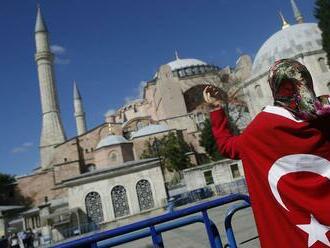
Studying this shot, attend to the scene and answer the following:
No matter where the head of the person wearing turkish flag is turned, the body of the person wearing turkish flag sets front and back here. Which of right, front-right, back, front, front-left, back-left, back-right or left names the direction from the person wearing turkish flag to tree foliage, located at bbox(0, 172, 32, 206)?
front-left

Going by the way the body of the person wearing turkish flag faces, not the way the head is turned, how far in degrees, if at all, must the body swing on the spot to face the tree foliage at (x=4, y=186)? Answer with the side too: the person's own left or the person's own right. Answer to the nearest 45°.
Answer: approximately 45° to the person's own left

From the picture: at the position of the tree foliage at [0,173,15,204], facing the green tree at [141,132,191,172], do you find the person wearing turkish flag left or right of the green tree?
right

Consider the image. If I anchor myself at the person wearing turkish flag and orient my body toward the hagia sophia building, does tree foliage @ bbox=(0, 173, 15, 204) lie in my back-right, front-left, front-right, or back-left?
front-left

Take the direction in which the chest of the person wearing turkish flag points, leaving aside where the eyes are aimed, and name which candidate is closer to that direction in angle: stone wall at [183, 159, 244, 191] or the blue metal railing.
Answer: the stone wall

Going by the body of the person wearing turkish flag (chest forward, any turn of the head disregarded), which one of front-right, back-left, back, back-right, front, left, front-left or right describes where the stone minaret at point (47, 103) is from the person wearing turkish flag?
front-left

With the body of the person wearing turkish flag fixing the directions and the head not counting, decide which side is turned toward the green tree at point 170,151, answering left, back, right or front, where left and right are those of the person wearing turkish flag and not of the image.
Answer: front

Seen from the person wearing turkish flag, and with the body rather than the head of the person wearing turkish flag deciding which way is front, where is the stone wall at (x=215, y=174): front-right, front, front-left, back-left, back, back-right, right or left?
front

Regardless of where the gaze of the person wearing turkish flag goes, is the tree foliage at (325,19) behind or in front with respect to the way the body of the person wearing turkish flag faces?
in front

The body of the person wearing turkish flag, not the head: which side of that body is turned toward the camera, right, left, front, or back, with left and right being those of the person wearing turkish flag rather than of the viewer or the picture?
back

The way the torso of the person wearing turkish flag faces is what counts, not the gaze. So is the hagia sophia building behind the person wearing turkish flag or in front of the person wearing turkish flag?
in front
